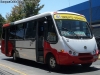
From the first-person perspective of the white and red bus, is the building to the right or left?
on its left

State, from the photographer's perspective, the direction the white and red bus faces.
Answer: facing the viewer and to the right of the viewer
